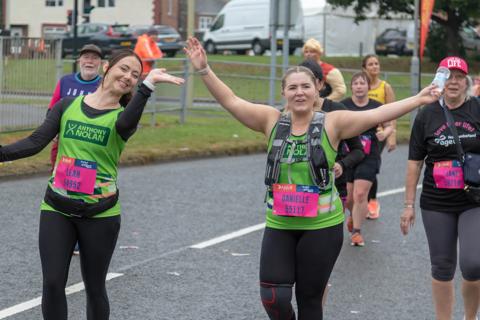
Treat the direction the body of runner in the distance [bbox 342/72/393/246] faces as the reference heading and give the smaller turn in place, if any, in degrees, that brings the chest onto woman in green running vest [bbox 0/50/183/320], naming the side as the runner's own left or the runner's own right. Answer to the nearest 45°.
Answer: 0° — they already face them

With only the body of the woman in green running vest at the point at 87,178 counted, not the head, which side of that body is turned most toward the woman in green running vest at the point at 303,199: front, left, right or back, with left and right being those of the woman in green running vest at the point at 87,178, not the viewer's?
left

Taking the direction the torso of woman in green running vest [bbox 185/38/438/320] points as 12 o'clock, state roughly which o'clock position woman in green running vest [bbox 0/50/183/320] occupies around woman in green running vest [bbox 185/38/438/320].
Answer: woman in green running vest [bbox 0/50/183/320] is roughly at 3 o'clock from woman in green running vest [bbox 185/38/438/320].

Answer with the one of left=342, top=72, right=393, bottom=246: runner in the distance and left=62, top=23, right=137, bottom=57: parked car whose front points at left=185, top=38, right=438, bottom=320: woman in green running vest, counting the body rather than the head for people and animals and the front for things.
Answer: the runner in the distance

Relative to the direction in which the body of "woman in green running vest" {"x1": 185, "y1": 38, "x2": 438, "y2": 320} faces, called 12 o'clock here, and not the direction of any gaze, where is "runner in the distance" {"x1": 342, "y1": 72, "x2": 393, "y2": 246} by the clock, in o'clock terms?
The runner in the distance is roughly at 6 o'clock from the woman in green running vest.

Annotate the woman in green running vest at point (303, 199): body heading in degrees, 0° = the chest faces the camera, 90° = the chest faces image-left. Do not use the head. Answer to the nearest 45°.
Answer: approximately 0°

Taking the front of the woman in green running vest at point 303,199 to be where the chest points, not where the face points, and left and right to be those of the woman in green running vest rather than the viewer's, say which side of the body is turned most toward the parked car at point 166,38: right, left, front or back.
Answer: back

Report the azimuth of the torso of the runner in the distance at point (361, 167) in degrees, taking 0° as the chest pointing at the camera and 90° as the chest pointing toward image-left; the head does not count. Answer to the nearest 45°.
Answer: approximately 0°

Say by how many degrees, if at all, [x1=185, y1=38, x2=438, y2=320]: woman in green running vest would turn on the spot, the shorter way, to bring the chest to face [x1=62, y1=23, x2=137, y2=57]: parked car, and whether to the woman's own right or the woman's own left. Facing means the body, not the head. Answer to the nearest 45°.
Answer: approximately 180°

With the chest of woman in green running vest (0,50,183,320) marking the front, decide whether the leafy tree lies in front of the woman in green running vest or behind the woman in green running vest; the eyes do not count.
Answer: behind
